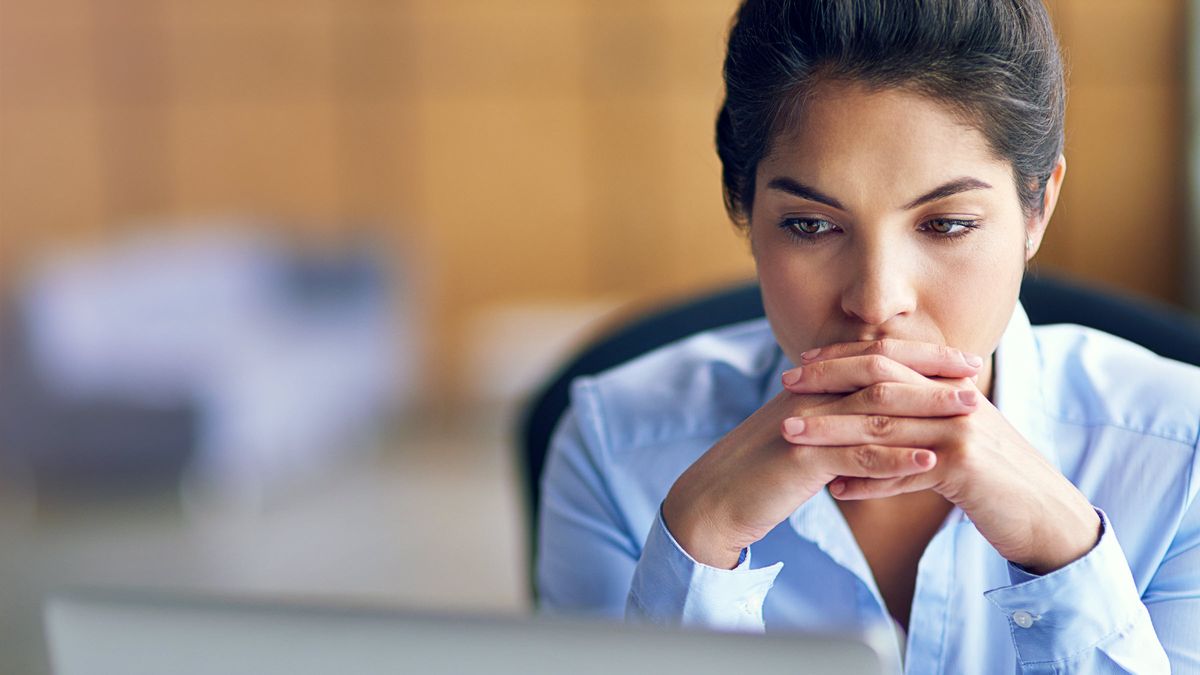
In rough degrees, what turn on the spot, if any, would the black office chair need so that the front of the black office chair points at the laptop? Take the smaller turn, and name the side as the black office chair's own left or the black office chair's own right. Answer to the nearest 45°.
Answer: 0° — it already faces it

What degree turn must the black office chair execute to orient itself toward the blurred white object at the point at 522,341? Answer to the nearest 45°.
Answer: approximately 180°

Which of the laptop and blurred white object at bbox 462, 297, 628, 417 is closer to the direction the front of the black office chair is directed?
the laptop

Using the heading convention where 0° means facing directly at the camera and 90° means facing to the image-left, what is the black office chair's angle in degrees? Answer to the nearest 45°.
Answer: approximately 0°

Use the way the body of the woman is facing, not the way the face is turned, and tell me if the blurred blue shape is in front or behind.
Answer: behind
